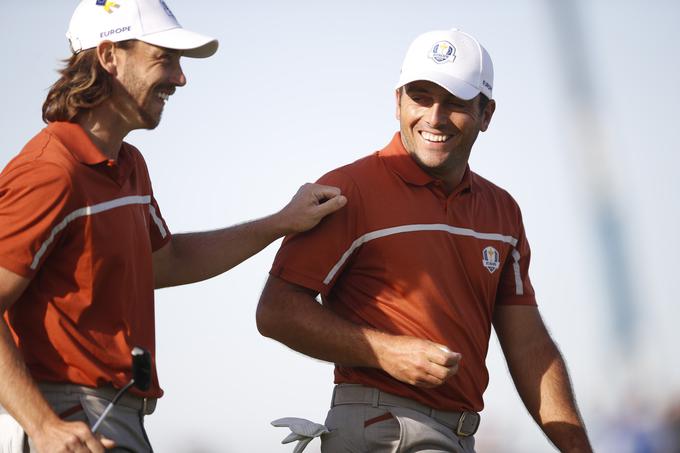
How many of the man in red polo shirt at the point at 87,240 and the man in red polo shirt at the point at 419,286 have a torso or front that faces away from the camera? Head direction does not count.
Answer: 0

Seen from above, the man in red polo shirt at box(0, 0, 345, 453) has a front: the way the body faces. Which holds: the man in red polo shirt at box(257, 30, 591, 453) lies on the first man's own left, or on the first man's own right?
on the first man's own left

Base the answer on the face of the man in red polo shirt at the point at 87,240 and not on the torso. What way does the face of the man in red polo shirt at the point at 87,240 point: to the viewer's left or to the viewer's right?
to the viewer's right

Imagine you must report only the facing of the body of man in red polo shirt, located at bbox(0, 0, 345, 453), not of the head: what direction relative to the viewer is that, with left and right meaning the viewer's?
facing the viewer and to the right of the viewer

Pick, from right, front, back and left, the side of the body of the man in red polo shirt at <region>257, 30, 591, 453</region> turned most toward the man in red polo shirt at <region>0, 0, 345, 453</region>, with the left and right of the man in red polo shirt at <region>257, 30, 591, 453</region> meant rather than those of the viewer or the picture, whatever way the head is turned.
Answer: right
